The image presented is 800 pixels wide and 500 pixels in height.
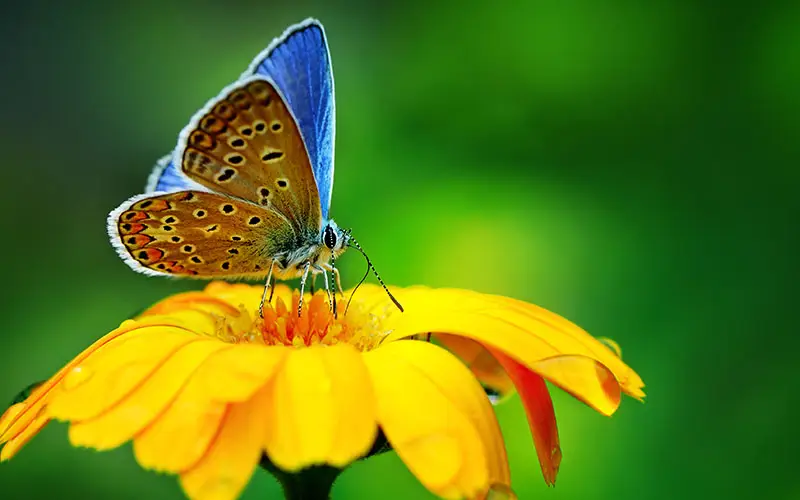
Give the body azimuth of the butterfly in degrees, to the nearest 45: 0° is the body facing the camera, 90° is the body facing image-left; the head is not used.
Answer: approximately 270°
